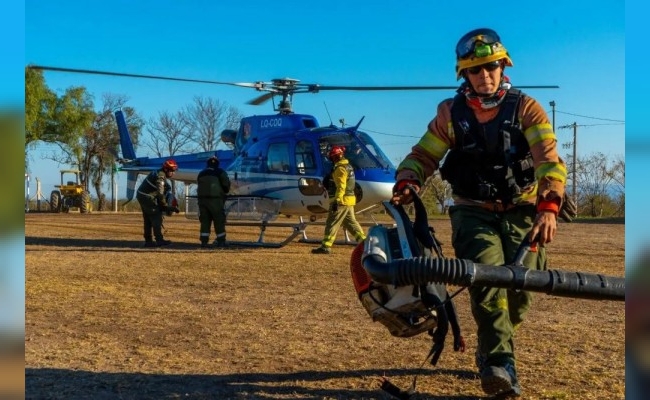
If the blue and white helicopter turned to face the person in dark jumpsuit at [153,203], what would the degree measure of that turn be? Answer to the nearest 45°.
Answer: approximately 135° to its right

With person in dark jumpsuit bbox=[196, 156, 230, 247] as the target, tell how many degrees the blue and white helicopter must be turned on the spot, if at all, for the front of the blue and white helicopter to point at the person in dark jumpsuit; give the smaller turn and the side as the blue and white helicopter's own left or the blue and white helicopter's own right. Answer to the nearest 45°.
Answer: approximately 135° to the blue and white helicopter's own right

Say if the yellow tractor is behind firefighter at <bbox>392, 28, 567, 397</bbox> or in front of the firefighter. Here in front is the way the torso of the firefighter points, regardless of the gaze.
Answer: behind

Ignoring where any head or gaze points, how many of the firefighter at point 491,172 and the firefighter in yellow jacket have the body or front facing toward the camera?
1

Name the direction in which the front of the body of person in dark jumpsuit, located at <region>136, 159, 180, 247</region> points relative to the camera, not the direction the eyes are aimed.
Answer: to the viewer's right

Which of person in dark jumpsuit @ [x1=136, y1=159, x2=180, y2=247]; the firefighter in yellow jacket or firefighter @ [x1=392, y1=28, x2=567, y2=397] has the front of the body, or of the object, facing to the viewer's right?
the person in dark jumpsuit

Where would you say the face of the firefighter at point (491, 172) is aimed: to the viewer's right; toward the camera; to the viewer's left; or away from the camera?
toward the camera

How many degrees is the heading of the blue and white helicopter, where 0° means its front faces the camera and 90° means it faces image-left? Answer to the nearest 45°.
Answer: approximately 315°

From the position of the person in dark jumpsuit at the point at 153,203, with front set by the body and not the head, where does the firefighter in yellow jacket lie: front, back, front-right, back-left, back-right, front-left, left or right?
front-right

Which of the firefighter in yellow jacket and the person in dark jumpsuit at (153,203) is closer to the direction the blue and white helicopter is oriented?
the firefighter in yellow jacket

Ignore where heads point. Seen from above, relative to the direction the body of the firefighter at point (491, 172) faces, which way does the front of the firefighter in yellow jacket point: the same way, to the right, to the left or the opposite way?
to the right

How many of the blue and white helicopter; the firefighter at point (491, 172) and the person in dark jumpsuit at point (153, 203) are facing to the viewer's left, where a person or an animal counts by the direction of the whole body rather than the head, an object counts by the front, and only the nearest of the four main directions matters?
0

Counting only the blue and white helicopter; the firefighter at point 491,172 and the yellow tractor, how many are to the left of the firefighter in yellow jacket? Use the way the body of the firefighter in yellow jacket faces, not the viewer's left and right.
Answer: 1

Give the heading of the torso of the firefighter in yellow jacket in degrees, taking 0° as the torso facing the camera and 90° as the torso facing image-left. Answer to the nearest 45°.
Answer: approximately 90°

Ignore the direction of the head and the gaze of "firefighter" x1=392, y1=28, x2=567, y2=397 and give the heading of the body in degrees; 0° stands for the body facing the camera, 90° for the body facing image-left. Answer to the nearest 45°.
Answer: approximately 0°

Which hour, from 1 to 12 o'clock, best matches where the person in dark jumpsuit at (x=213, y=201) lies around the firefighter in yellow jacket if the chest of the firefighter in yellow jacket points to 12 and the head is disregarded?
The person in dark jumpsuit is roughly at 1 o'clock from the firefighter in yellow jacket.

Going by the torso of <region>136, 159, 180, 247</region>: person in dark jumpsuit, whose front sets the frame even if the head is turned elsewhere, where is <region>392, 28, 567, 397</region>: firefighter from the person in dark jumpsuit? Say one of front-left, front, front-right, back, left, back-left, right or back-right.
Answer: right

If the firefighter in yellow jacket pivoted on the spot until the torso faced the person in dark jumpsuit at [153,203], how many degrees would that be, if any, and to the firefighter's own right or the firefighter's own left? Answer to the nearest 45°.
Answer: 0° — they already face them
